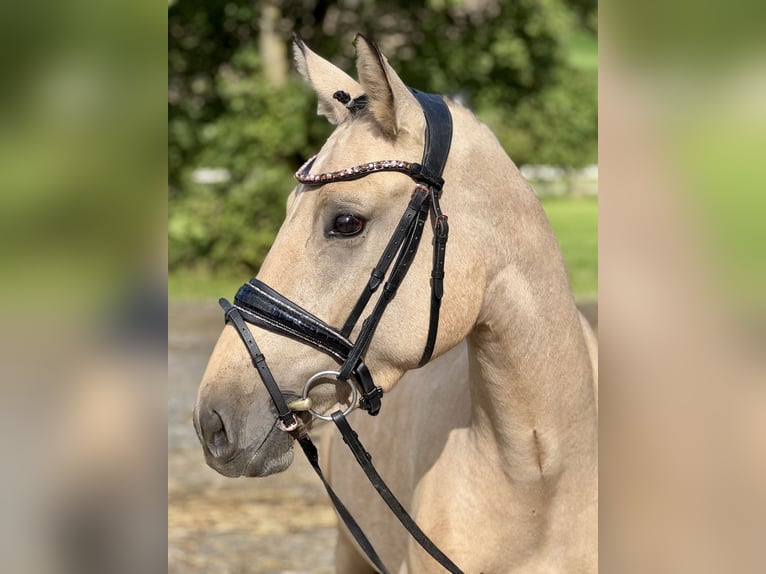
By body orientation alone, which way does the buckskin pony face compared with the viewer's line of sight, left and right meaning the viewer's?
facing the viewer and to the left of the viewer
